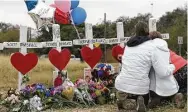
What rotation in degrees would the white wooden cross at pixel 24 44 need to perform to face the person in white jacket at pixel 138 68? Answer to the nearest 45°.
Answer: approximately 45° to its left

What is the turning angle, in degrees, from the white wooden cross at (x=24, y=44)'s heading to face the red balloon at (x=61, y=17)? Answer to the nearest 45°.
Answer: approximately 135° to its left

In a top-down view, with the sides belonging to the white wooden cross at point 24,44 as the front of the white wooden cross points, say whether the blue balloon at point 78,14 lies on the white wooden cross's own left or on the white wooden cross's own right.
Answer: on the white wooden cross's own left

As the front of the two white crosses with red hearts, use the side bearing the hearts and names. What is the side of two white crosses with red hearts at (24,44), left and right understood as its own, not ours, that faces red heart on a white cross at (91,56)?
left

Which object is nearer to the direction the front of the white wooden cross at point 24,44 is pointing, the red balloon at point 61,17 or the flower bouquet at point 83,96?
the flower bouquet

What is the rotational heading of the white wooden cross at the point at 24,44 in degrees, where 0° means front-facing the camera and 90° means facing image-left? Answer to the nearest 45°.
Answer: approximately 0°
